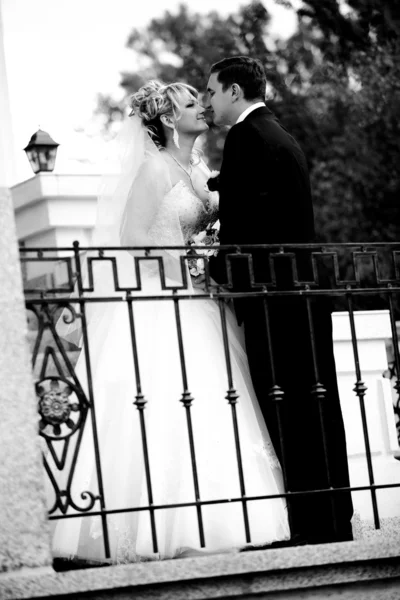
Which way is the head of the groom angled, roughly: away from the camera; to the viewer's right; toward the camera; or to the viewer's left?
to the viewer's left

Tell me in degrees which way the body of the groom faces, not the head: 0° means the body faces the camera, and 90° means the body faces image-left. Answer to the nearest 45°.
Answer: approximately 90°

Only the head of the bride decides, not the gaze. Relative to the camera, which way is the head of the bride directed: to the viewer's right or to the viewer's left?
to the viewer's right

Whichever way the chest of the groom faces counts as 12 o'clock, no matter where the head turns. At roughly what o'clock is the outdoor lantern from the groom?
The outdoor lantern is roughly at 2 o'clock from the groom.

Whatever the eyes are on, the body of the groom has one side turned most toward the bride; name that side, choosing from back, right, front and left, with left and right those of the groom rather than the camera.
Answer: front

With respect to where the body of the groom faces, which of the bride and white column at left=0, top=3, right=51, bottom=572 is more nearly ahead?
the bride

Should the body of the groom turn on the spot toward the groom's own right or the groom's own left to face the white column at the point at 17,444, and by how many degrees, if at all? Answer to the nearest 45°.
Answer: approximately 45° to the groom's own left
